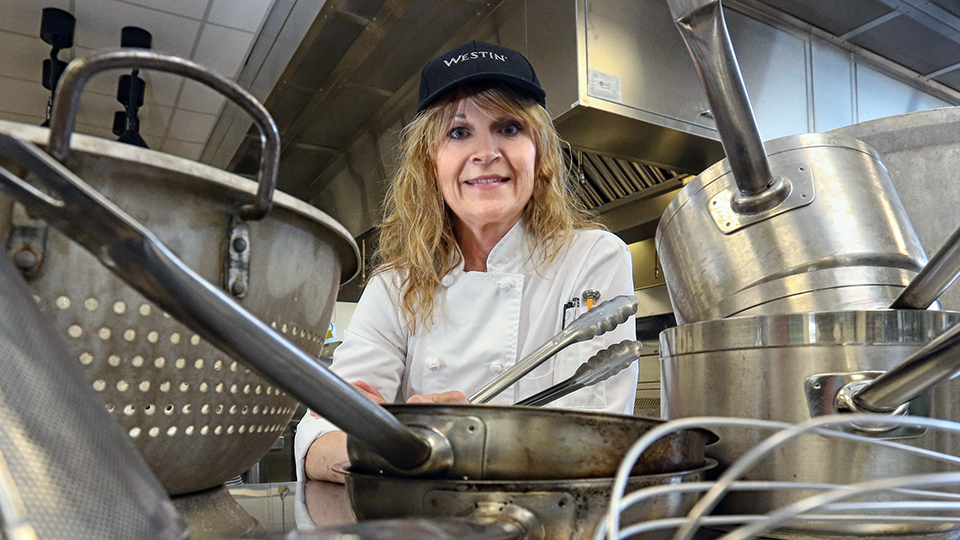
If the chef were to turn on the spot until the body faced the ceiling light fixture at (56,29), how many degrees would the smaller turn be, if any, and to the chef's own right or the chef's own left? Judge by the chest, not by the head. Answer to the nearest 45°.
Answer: approximately 135° to the chef's own right

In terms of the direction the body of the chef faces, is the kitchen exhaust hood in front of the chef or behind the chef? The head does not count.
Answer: behind

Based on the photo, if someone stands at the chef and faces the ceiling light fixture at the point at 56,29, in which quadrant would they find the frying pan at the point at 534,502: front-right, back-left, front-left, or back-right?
back-left

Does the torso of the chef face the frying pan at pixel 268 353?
yes

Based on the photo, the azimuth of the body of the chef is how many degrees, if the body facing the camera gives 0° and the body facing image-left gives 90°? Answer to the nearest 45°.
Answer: approximately 0°

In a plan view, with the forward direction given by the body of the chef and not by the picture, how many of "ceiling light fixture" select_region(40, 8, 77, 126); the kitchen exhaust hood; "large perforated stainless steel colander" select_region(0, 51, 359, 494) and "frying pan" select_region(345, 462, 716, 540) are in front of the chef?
2
